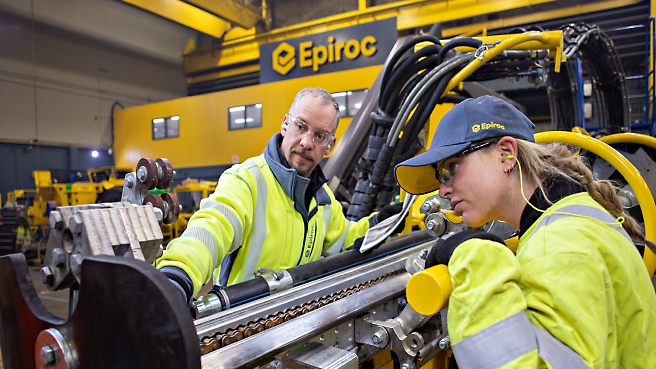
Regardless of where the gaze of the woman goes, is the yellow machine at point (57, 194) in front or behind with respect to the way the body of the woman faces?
in front

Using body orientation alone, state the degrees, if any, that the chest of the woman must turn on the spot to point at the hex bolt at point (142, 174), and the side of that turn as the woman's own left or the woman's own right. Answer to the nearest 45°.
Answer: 0° — they already face it

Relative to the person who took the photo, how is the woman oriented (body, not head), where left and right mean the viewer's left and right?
facing to the left of the viewer

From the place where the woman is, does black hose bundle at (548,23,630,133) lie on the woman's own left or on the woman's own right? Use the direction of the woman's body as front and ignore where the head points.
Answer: on the woman's own right

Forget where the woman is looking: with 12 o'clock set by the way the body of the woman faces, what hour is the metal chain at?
The metal chain is roughly at 12 o'clock from the woman.

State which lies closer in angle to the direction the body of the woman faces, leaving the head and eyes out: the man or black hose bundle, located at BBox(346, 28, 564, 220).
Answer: the man

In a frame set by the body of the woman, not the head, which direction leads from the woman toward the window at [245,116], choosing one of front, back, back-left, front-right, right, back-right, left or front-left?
front-right

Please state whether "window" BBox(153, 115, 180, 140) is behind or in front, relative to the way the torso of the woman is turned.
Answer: in front

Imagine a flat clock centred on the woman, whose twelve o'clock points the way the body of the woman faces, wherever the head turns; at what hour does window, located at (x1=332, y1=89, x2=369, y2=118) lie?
The window is roughly at 2 o'clock from the woman.

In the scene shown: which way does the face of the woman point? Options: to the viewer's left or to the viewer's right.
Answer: to the viewer's left

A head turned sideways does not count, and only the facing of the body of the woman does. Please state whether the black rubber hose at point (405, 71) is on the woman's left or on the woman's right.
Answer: on the woman's right

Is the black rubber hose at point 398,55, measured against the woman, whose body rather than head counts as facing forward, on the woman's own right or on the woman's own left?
on the woman's own right

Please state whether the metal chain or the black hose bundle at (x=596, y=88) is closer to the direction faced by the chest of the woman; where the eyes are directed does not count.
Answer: the metal chain
